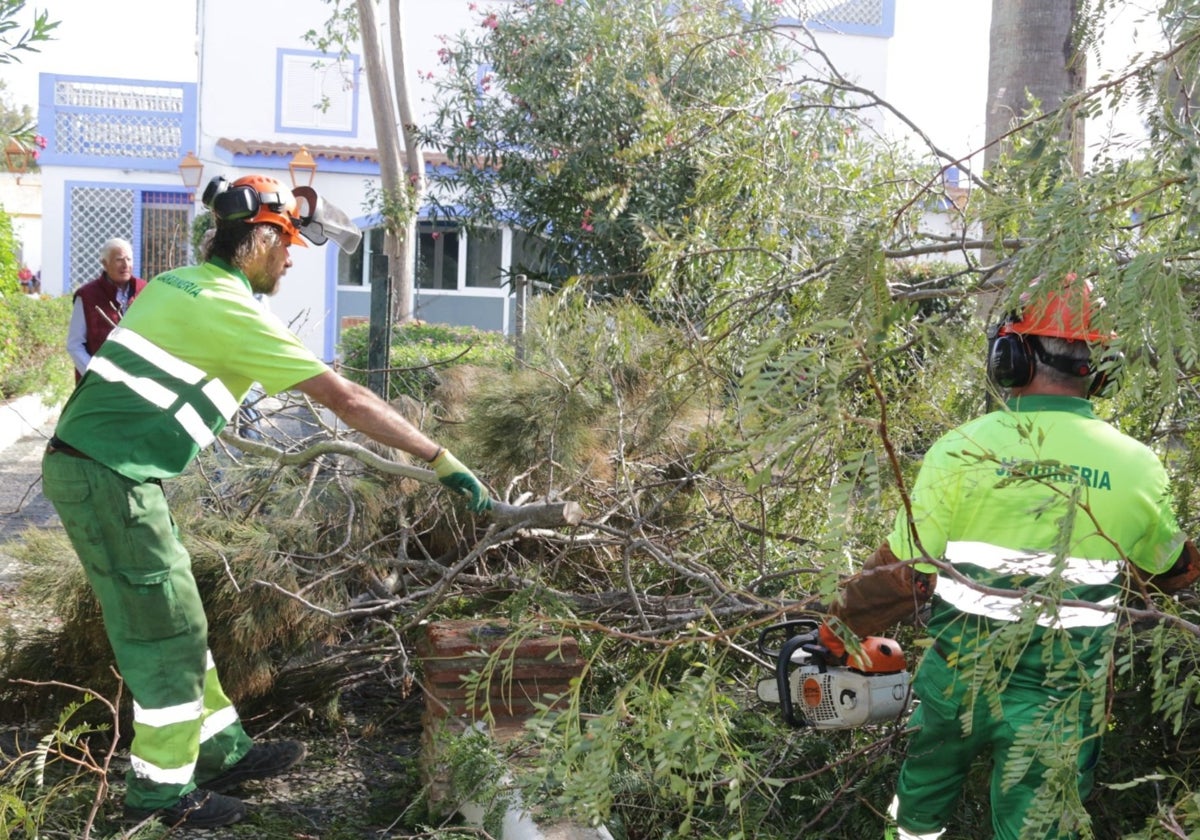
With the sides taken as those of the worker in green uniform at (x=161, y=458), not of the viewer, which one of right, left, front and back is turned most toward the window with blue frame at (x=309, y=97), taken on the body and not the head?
left

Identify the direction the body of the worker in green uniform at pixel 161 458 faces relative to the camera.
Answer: to the viewer's right

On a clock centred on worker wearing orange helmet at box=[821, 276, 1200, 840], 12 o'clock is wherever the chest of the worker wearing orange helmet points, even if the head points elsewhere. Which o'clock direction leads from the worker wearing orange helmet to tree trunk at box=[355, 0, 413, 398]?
The tree trunk is roughly at 11 o'clock from the worker wearing orange helmet.

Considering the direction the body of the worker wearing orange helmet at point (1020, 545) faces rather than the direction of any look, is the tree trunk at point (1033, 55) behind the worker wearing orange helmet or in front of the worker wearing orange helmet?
in front

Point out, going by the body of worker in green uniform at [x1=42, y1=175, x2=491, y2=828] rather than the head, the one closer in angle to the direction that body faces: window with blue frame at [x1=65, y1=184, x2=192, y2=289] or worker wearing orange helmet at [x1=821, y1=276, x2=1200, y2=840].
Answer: the worker wearing orange helmet

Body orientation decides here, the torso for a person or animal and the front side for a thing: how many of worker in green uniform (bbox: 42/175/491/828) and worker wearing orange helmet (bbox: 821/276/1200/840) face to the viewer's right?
1

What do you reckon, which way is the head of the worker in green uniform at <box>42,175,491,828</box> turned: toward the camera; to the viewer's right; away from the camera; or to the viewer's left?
to the viewer's right

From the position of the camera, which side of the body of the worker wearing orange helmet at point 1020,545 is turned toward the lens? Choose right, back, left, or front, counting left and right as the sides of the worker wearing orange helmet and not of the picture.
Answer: back

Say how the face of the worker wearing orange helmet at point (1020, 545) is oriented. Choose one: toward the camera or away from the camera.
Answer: away from the camera

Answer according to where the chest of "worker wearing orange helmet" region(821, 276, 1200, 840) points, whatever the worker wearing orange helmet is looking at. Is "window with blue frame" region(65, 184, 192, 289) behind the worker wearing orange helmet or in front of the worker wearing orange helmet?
in front

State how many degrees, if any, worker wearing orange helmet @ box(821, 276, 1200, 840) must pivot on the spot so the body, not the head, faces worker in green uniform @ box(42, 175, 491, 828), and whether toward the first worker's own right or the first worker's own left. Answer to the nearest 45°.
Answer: approximately 90° to the first worker's own left
